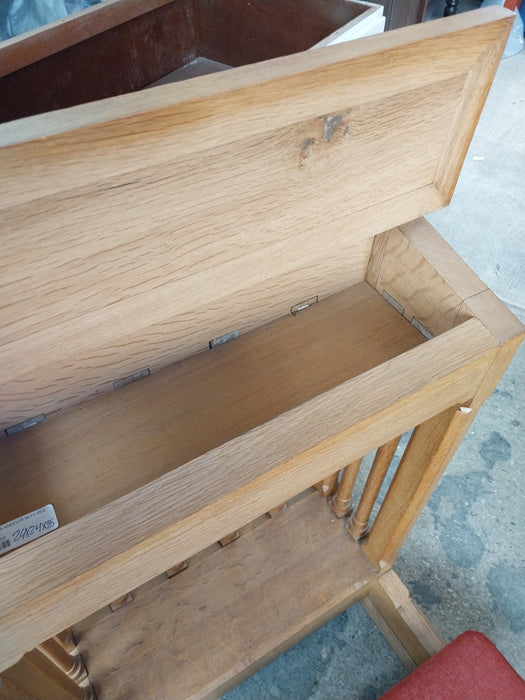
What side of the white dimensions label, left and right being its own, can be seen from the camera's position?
front

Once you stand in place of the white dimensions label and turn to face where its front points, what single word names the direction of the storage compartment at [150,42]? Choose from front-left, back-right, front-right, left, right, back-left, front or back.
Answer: back-left

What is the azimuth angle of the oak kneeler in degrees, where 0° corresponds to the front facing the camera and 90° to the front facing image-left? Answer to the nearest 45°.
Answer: approximately 315°
